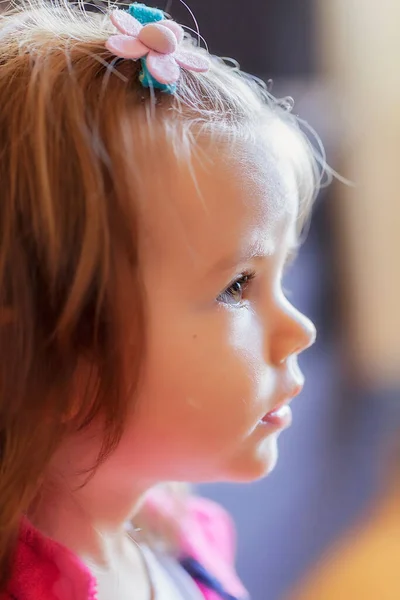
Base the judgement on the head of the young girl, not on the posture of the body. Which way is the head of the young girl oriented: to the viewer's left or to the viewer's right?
to the viewer's right

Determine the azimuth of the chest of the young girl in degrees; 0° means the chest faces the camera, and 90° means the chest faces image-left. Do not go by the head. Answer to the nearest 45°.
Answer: approximately 270°
